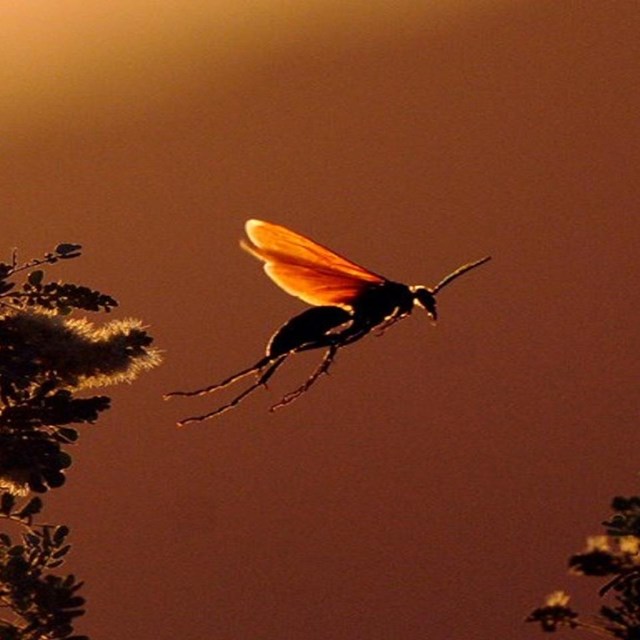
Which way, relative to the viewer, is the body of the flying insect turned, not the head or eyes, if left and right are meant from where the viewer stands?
facing to the right of the viewer

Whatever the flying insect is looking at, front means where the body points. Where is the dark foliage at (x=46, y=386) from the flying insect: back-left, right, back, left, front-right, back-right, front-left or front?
back-left

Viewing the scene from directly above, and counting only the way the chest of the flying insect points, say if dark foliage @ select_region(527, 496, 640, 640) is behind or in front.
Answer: in front
